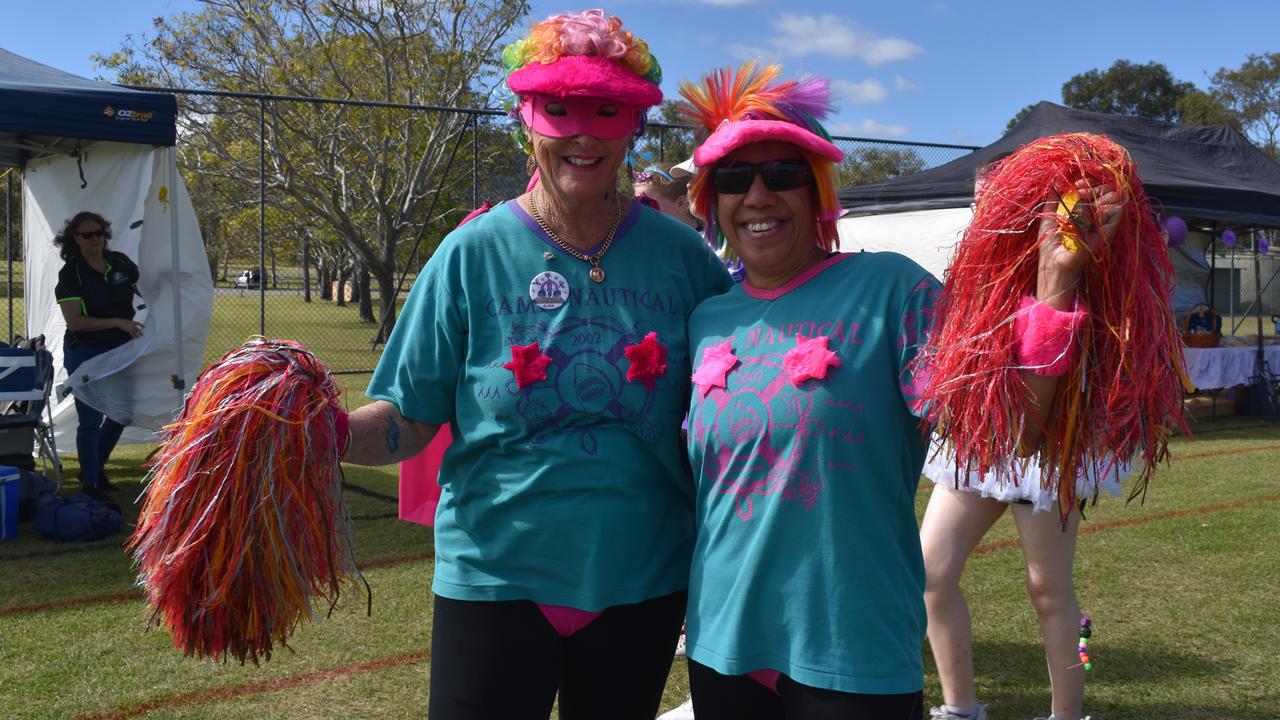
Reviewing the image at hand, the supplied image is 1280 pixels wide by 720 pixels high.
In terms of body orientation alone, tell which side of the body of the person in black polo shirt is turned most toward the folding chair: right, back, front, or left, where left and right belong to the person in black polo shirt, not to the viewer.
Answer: right

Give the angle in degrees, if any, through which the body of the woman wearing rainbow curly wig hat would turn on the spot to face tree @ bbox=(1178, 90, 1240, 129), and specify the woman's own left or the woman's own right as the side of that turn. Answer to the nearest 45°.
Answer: approximately 135° to the woman's own left

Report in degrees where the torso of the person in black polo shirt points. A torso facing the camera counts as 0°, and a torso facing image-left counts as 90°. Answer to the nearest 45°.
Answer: approximately 315°

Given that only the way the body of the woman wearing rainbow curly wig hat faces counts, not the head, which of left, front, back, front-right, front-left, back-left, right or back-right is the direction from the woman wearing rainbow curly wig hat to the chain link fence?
back

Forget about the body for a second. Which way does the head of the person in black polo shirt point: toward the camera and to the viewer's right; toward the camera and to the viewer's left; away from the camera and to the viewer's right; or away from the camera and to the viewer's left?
toward the camera and to the viewer's right

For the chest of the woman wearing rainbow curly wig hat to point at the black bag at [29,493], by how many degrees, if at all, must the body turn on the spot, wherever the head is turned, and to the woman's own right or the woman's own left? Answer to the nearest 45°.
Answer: approximately 135° to the woman's own right

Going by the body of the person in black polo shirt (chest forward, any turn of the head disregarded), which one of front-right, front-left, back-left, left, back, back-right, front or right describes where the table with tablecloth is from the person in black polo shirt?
front-left

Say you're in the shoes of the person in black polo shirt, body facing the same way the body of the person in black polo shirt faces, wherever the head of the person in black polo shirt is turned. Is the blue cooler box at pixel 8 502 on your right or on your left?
on your right

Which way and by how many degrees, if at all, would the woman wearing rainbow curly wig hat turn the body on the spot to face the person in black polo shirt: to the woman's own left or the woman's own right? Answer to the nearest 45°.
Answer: approximately 135° to the woman's own right
